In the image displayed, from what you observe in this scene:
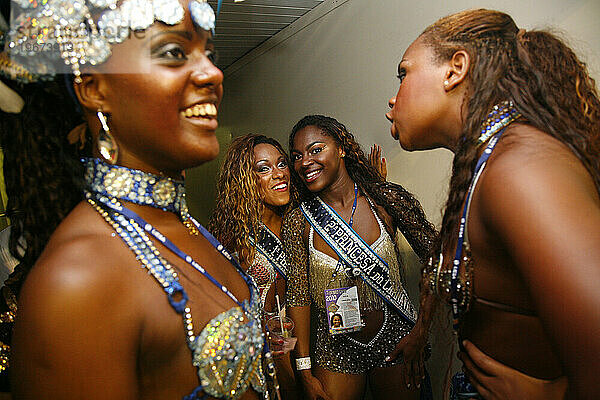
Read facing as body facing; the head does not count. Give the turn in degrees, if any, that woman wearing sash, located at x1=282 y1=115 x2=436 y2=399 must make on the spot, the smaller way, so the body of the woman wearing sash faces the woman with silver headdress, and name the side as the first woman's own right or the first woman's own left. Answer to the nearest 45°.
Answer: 0° — they already face them

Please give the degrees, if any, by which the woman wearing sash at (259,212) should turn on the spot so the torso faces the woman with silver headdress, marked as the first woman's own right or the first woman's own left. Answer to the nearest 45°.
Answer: approximately 45° to the first woman's own right

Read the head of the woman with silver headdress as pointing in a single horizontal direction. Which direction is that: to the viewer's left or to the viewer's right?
to the viewer's right

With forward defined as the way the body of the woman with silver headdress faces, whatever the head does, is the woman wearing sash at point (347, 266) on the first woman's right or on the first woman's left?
on the first woman's left

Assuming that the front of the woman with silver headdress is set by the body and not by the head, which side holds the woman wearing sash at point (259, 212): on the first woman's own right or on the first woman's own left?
on the first woman's own left

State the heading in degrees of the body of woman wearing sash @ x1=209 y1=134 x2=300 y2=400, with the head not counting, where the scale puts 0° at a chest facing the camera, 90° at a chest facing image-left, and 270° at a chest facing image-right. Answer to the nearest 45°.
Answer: approximately 315°
